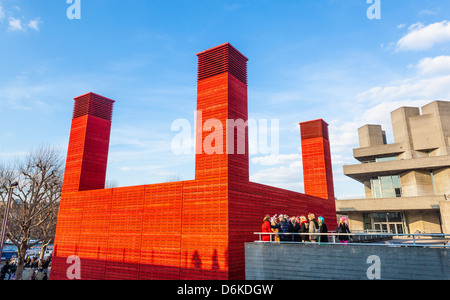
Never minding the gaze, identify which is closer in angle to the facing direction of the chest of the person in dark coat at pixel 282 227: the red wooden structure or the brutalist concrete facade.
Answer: the red wooden structure
